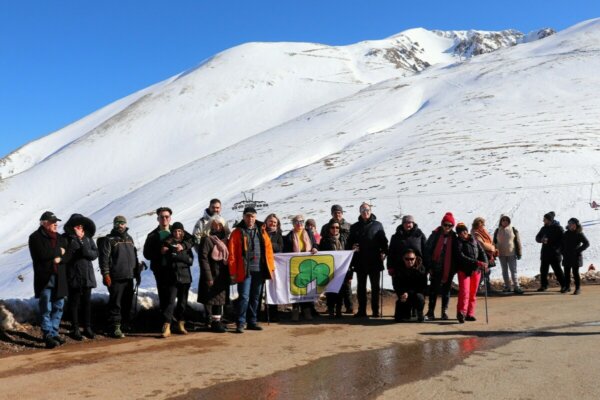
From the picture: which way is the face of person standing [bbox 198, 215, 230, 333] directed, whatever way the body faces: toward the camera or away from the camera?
toward the camera

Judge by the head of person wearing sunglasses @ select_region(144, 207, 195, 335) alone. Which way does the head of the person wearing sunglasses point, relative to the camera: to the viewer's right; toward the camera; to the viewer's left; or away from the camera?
toward the camera

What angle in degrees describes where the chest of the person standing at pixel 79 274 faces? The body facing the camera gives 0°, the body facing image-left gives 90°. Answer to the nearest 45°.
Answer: approximately 0°

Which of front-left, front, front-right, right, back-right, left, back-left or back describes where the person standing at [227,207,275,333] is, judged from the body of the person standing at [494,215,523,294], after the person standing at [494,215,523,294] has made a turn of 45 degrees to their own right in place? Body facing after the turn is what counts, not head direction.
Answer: front

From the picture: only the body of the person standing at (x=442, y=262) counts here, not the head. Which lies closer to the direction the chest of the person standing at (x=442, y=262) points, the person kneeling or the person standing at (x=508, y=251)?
the person kneeling

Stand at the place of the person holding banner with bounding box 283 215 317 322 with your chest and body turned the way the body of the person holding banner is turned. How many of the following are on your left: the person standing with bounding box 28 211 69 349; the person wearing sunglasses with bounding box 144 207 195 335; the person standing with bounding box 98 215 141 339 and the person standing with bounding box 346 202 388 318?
1

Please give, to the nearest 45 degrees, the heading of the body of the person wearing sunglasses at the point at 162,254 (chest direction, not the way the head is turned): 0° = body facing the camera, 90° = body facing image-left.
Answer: approximately 0°

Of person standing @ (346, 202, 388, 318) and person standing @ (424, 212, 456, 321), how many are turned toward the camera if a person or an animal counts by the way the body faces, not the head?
2

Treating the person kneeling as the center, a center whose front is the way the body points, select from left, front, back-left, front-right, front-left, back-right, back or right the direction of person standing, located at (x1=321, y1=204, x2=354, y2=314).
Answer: back-right

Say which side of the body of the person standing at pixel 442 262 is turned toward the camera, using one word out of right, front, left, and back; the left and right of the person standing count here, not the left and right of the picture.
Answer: front

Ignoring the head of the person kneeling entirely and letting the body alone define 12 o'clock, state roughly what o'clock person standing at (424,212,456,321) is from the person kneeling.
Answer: The person standing is roughly at 8 o'clock from the person kneeling.

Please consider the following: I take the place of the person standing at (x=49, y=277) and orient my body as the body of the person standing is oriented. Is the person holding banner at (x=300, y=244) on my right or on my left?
on my left

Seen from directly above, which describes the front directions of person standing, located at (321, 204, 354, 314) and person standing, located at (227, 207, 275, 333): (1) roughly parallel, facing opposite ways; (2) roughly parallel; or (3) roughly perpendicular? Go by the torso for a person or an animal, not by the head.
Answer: roughly parallel

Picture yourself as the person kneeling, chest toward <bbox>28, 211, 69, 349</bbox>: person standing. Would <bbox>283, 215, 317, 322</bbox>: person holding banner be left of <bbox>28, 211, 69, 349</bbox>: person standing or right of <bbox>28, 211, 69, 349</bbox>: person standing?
right
